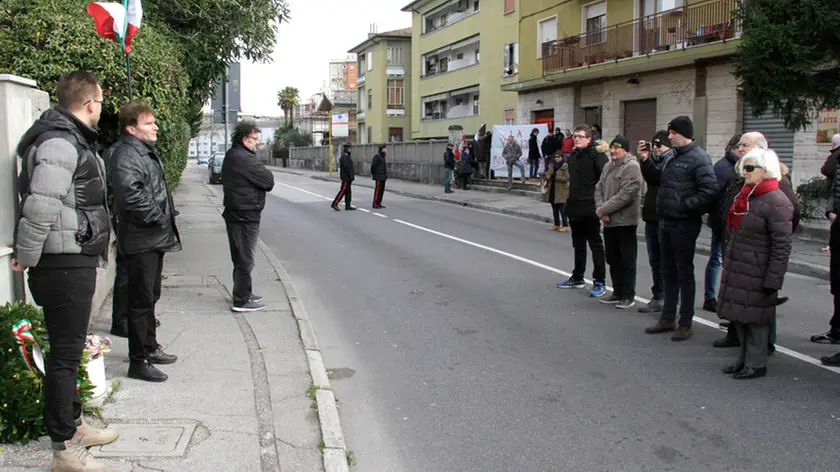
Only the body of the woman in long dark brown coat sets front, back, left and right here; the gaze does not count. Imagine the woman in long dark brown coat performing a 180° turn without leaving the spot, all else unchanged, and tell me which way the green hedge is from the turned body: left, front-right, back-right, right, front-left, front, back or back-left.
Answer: back-left

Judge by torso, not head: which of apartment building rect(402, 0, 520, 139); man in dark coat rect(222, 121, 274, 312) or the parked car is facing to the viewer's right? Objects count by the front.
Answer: the man in dark coat

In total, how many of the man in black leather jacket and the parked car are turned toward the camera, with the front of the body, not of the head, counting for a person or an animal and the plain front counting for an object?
1

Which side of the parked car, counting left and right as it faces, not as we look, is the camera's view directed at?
front

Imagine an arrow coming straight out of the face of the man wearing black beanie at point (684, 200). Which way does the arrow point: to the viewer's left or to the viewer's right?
to the viewer's left

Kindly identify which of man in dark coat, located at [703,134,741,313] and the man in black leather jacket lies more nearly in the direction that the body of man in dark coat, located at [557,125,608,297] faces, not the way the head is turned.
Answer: the man in black leather jacket

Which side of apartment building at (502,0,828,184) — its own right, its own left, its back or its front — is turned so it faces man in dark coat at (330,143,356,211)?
front

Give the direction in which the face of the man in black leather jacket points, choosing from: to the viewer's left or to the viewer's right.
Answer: to the viewer's right

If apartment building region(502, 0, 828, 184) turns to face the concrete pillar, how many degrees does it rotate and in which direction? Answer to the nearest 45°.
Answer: approximately 45° to its left

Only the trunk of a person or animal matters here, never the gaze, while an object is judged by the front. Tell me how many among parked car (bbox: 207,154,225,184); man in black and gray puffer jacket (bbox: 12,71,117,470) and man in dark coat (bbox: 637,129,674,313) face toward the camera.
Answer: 1

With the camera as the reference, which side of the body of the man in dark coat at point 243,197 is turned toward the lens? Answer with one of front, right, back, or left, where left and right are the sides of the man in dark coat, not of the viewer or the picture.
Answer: right

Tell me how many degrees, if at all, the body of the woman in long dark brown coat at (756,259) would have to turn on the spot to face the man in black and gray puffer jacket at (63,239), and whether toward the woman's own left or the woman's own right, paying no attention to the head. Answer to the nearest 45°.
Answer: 0° — they already face them

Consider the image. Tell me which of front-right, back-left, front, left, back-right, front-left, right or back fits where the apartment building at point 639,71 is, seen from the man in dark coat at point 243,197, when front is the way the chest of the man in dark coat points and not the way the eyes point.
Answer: front-left

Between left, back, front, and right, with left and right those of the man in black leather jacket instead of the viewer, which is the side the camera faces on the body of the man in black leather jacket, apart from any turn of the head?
right

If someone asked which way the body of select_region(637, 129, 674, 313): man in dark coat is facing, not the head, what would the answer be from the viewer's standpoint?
to the viewer's left

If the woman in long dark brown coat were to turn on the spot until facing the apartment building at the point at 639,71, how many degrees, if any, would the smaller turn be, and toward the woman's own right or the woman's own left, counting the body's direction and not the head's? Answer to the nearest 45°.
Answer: approximately 135° to the woman's own right

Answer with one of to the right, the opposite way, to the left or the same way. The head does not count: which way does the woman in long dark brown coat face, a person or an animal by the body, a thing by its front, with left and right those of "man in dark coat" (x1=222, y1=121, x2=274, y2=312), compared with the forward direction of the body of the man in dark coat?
the opposite way

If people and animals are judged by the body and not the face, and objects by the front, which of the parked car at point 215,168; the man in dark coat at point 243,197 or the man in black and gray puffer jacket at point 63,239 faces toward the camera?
the parked car
